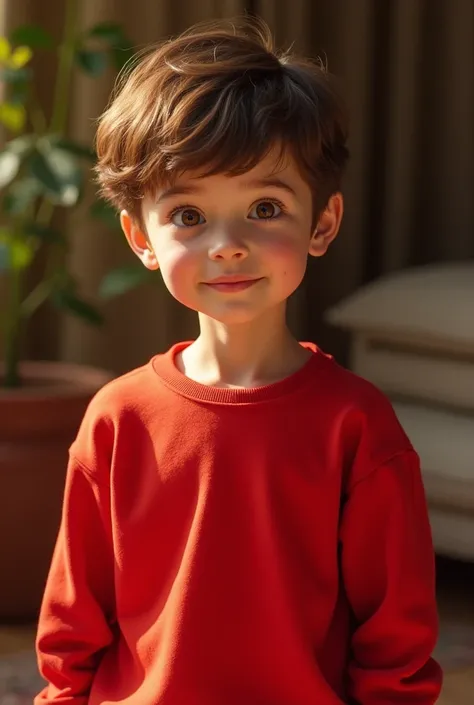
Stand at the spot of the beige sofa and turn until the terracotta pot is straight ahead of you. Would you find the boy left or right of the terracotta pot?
left

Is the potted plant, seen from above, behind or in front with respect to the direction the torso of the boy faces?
behind

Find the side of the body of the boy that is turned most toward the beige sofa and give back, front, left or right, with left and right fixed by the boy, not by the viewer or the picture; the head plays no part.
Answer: back

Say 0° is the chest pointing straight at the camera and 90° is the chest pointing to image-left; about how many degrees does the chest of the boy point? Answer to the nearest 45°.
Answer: approximately 0°

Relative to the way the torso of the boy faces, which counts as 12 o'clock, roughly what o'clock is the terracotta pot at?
The terracotta pot is roughly at 5 o'clock from the boy.

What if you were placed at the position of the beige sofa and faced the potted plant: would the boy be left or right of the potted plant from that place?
left
